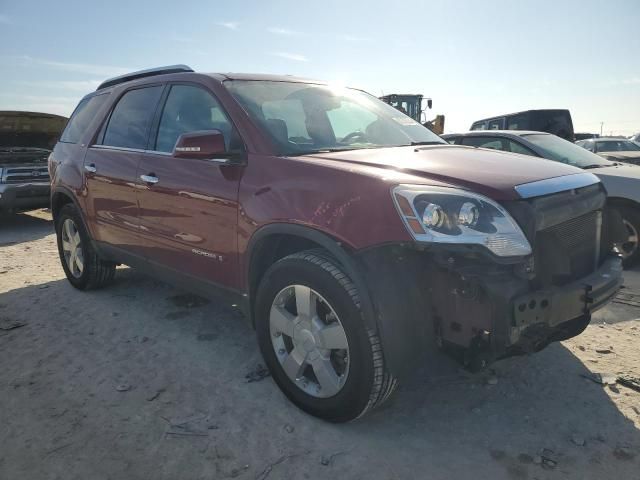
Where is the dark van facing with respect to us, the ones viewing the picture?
facing away from the viewer and to the left of the viewer

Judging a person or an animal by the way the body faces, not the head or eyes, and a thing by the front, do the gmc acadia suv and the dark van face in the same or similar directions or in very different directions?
very different directions

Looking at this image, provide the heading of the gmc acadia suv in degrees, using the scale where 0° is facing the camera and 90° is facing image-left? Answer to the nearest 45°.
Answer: approximately 315°

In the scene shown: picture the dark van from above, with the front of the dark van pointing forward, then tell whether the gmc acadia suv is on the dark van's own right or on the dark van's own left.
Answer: on the dark van's own left

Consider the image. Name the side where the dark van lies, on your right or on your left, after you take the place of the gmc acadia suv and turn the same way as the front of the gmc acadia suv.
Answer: on your left
